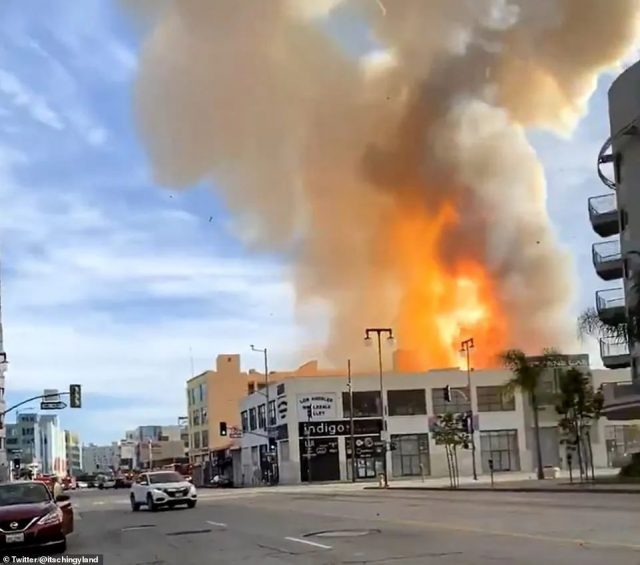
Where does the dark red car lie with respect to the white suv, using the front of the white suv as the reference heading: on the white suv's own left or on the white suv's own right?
on the white suv's own right

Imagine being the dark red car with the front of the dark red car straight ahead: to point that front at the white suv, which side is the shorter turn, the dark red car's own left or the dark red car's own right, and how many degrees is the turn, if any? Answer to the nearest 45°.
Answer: approximately 135° to the dark red car's own right

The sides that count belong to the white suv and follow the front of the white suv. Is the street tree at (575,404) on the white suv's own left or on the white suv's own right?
on the white suv's own left

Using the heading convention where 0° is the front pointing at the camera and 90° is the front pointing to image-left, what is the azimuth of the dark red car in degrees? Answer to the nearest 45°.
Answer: approximately 45°

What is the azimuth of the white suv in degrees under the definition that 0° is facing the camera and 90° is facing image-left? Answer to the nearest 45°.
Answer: approximately 315°

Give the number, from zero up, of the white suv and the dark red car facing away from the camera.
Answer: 0

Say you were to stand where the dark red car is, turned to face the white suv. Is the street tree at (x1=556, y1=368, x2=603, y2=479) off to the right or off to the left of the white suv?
right
